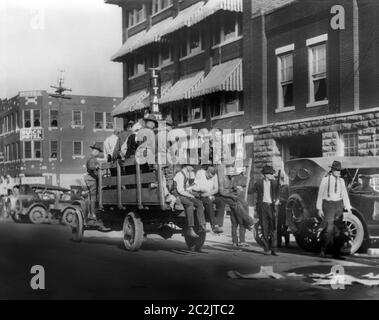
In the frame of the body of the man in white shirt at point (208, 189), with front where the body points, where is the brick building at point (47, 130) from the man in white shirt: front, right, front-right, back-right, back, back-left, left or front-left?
back-right

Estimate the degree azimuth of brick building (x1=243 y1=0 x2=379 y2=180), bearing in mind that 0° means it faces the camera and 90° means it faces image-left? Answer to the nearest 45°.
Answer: approximately 45°

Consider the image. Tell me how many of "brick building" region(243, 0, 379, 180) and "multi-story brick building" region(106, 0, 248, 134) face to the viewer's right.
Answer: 0

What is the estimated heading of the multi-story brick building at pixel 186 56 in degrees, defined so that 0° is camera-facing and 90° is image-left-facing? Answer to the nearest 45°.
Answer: approximately 45°
